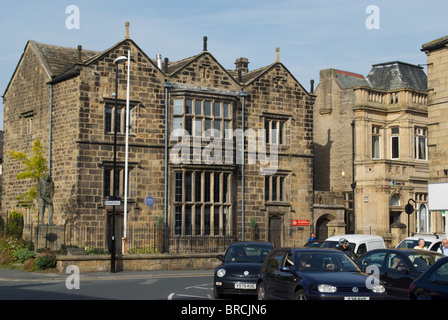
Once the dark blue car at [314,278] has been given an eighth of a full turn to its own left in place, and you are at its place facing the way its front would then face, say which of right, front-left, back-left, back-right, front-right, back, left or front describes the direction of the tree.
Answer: back-left

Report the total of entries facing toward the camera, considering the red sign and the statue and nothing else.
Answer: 2

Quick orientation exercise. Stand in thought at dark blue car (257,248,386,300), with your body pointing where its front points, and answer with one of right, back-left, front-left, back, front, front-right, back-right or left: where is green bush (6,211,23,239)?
back

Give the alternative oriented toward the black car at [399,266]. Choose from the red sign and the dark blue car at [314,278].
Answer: the red sign

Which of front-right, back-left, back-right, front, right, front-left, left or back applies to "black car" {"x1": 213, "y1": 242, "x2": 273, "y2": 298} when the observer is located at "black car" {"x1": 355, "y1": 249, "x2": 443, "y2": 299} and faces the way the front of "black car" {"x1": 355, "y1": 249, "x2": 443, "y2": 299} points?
back-right

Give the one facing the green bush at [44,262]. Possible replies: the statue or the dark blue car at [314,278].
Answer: the statue

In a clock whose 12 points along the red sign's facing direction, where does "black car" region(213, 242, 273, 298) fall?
The black car is roughly at 12 o'clock from the red sign.

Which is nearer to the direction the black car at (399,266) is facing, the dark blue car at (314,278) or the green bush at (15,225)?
the dark blue car

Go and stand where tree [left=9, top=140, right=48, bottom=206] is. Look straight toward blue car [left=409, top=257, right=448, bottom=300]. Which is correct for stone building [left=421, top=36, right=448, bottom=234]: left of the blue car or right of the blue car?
left

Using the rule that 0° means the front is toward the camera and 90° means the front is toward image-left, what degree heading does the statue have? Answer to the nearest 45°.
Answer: approximately 0°
